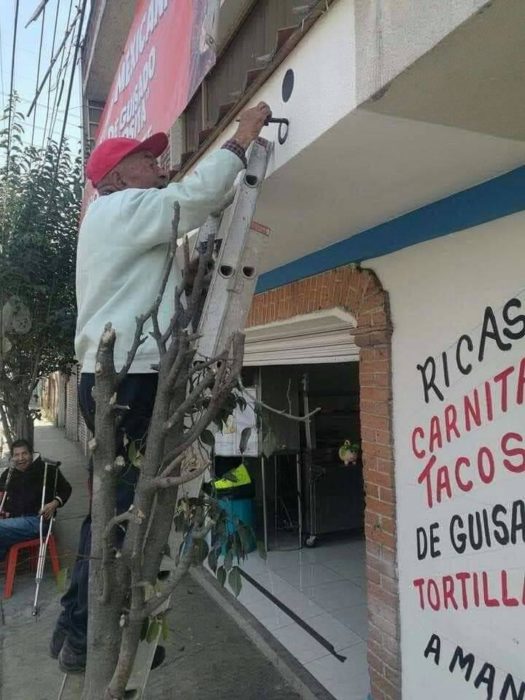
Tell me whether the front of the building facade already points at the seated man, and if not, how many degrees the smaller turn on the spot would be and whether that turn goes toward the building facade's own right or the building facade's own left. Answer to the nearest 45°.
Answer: approximately 90° to the building facade's own right

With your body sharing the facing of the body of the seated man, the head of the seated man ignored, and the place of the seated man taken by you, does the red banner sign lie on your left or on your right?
on your left

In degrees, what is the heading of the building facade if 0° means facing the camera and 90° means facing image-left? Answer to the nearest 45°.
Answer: approximately 45°

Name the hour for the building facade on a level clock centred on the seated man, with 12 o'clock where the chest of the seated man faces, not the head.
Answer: The building facade is roughly at 10 o'clock from the seated man.

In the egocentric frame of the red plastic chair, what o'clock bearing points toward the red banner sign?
The red banner sign is roughly at 10 o'clock from the red plastic chair.

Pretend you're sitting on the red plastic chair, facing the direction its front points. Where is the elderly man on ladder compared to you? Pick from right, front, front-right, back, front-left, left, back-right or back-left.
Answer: front-left

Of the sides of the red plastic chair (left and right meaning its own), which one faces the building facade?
left

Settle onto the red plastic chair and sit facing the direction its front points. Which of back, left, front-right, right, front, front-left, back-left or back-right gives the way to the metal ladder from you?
front-left
